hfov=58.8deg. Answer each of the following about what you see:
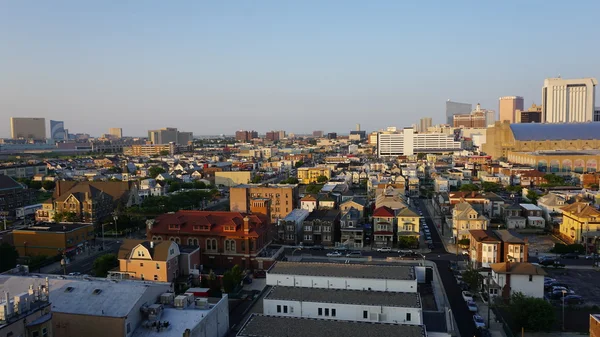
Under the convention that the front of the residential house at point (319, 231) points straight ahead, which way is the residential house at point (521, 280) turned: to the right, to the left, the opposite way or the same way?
to the right

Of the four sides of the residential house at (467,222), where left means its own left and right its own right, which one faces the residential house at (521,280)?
front

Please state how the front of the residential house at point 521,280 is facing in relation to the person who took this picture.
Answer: facing to the left of the viewer

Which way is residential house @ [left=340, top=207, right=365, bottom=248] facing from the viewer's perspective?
toward the camera

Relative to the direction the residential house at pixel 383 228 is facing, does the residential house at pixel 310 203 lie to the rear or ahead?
to the rear

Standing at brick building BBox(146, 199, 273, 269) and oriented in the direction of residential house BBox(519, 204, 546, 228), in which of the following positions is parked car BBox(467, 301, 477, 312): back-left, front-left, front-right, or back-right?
front-right

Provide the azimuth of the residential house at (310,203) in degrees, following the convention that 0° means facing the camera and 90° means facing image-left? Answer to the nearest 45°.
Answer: approximately 0°

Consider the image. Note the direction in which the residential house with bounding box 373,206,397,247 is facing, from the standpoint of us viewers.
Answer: facing the viewer

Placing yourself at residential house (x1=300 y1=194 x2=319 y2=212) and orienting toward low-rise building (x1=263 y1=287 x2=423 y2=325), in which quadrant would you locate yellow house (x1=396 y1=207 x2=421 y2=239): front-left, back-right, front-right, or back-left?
front-left

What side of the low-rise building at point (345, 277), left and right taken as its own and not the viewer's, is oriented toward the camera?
front

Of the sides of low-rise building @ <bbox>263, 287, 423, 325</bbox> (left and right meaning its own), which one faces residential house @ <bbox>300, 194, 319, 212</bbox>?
back
